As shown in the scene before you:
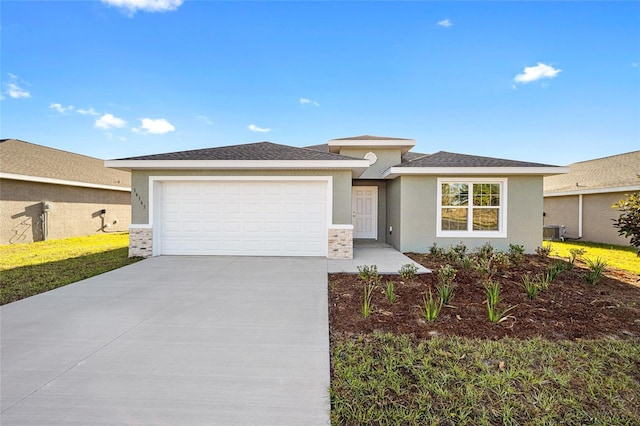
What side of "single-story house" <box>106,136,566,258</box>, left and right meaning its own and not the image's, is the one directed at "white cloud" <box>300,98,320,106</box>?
back

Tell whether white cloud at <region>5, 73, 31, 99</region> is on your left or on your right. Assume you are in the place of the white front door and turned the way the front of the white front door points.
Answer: on your right

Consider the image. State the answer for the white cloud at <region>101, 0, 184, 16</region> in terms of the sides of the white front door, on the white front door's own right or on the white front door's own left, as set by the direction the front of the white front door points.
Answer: on the white front door's own right

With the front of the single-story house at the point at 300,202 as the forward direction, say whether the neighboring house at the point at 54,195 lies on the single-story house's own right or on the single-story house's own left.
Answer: on the single-story house's own right

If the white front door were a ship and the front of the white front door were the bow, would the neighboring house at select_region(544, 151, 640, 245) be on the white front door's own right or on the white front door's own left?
on the white front door's own left

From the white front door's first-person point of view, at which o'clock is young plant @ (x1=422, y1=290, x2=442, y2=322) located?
The young plant is roughly at 12 o'clock from the white front door.

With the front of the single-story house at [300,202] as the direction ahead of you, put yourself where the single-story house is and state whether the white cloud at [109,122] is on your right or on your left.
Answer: on your right

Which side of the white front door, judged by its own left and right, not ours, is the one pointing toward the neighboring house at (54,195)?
right

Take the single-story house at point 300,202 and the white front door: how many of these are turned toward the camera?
2
